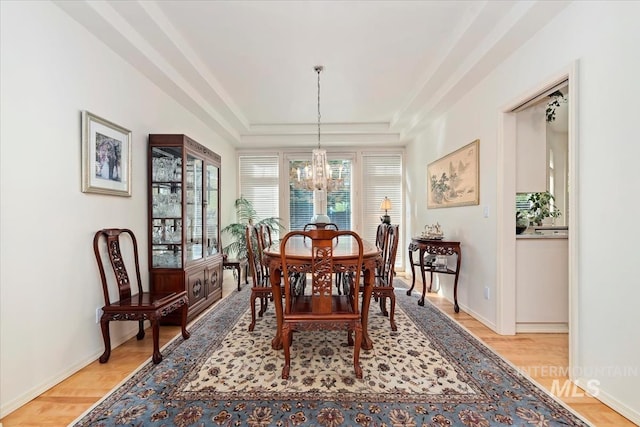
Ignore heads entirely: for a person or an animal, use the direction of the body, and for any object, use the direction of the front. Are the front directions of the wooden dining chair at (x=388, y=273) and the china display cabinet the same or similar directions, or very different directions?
very different directions

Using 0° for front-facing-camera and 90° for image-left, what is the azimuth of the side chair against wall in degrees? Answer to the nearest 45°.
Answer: approximately 315°

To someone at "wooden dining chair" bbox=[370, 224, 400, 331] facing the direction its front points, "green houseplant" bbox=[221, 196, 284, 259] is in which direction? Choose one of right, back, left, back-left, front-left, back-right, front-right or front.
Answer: front-right

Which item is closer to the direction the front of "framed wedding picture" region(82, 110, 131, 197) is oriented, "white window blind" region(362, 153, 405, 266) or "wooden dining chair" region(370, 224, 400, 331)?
the wooden dining chair

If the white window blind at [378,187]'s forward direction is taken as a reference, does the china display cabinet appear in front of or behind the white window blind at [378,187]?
in front

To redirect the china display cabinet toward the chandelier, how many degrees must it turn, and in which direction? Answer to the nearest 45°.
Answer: approximately 45° to its left

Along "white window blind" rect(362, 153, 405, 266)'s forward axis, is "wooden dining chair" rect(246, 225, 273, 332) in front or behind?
in front

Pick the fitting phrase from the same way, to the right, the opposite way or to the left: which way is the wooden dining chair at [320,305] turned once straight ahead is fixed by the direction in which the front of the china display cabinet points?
to the left

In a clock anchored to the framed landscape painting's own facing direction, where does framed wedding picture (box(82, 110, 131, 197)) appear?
The framed wedding picture is roughly at 12 o'clock from the framed landscape painting.

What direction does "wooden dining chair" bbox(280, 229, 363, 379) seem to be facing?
away from the camera

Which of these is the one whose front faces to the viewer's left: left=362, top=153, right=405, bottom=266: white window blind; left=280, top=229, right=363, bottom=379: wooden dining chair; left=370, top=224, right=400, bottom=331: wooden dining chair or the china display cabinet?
left=370, top=224, right=400, bottom=331: wooden dining chair

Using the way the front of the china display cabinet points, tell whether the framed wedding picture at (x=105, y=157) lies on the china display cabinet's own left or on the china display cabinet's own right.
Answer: on the china display cabinet's own right

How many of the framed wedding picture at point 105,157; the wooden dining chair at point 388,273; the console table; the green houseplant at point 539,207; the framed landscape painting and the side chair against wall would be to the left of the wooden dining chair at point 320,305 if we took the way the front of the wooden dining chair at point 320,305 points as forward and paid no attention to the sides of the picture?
2
